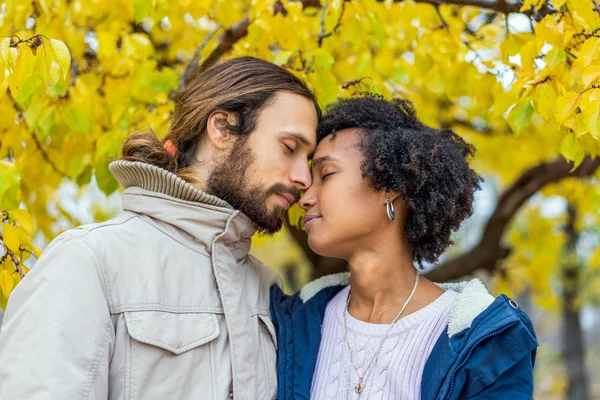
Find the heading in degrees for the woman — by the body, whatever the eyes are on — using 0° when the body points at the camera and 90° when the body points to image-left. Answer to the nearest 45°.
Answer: approximately 45°

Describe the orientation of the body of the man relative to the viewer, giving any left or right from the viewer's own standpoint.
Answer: facing the viewer and to the right of the viewer

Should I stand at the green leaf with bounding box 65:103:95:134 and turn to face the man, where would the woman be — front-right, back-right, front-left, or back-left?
front-left

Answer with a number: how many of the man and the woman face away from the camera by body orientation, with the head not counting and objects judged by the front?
0

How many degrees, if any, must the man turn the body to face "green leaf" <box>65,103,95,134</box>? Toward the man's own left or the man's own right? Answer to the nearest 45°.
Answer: approximately 135° to the man's own left

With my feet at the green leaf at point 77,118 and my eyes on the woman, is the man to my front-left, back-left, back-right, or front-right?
front-right

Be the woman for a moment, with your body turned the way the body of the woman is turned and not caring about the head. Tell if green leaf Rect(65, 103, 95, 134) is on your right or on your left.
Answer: on your right

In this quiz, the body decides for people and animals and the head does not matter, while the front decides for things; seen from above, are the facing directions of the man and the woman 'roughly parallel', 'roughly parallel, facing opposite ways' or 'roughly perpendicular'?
roughly perpendicular
